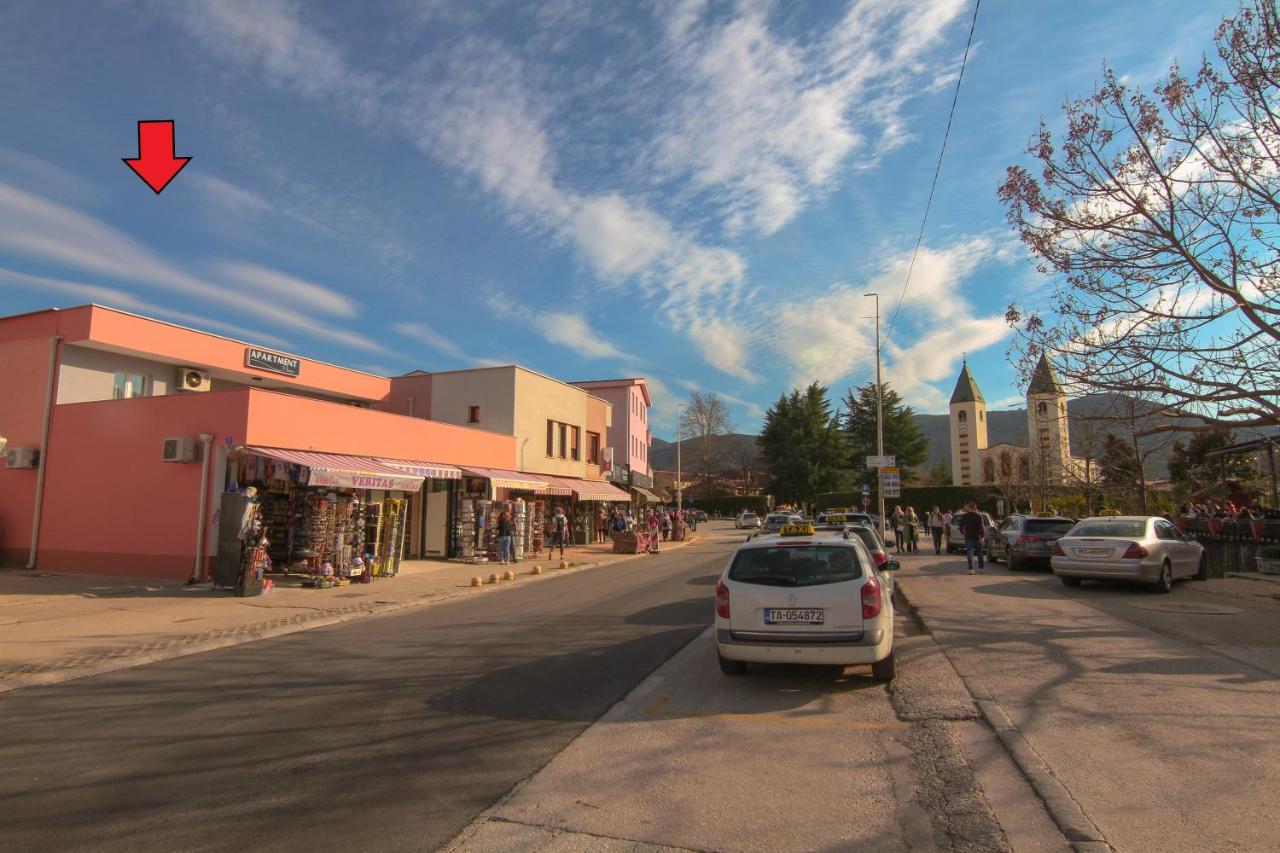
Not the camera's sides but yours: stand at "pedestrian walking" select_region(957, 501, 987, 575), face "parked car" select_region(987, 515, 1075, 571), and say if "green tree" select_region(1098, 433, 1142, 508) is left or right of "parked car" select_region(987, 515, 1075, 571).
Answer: left

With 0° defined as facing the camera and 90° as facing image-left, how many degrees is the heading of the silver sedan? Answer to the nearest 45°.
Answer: approximately 225°

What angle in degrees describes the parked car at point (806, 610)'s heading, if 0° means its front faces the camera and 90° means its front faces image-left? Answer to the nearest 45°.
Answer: approximately 180°

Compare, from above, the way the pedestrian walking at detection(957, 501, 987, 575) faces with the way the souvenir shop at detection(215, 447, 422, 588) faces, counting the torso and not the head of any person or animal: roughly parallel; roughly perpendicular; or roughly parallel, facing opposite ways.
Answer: roughly perpendicular

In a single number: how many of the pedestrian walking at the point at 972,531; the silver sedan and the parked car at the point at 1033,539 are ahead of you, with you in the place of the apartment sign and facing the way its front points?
3

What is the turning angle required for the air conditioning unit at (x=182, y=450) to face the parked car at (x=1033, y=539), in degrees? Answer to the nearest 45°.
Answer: approximately 90° to its left

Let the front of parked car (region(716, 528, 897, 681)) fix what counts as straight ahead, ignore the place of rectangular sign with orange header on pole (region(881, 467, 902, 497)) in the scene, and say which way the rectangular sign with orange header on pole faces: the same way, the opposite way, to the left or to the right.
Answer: the opposite way
